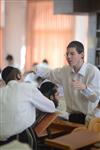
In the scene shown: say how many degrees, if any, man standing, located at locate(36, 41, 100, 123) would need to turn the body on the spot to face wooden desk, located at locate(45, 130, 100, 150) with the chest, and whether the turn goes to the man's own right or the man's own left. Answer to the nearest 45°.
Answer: approximately 45° to the man's own left

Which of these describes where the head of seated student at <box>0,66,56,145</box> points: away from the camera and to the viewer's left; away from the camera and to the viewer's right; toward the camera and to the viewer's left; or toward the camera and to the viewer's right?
away from the camera and to the viewer's right

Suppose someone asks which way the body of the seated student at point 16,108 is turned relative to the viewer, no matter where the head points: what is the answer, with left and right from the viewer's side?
facing away from the viewer and to the right of the viewer

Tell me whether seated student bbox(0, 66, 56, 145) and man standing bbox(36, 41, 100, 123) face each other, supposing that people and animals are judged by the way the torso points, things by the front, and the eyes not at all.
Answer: yes

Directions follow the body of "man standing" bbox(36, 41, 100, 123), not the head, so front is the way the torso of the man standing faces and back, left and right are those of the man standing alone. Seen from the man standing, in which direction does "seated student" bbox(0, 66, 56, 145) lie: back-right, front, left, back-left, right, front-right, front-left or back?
front

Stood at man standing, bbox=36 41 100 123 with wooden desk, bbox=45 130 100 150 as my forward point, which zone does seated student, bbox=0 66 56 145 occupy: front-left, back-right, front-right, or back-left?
front-right

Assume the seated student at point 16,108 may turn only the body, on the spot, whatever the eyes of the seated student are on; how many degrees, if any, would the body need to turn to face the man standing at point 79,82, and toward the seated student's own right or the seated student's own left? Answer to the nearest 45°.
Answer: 0° — they already face them

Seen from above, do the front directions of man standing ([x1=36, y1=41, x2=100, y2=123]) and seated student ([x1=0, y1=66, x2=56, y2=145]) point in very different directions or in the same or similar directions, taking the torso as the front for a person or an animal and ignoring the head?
very different directions

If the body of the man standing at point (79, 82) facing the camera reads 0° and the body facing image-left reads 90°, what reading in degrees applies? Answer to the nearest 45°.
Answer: approximately 45°
